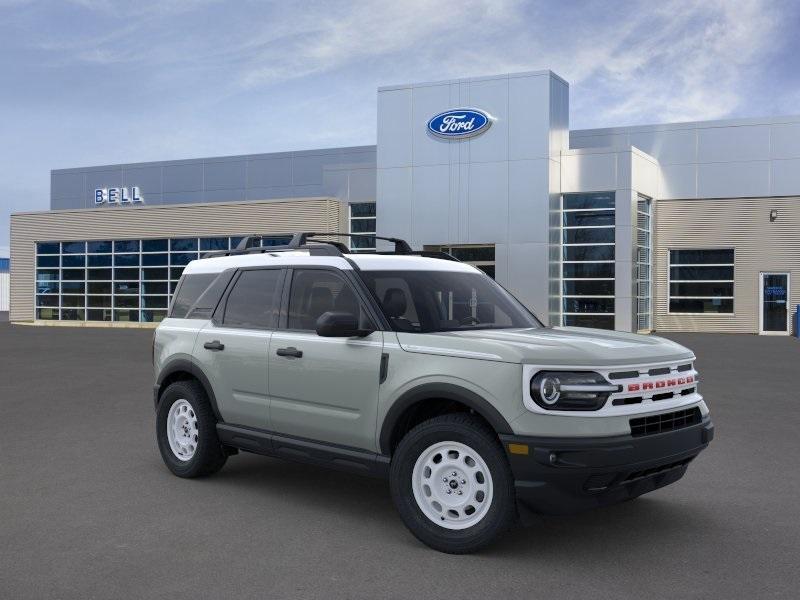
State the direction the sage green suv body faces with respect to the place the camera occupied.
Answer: facing the viewer and to the right of the viewer

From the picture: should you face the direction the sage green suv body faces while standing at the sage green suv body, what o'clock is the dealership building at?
The dealership building is roughly at 8 o'clock from the sage green suv body.
